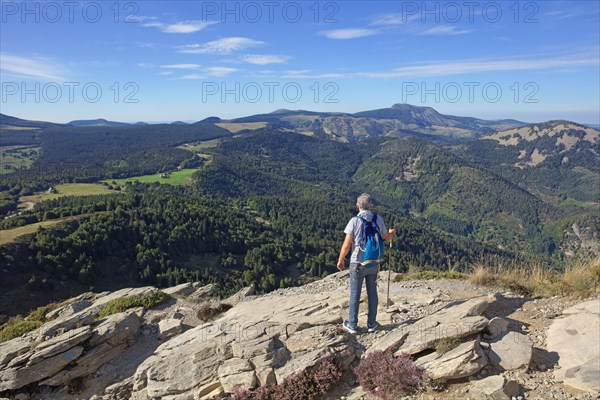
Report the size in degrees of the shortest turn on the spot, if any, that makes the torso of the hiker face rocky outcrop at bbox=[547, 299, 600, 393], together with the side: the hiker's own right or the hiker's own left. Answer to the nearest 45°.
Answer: approximately 90° to the hiker's own right

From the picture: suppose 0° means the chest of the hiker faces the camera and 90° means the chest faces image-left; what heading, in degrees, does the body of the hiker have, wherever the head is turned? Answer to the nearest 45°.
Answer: approximately 180°

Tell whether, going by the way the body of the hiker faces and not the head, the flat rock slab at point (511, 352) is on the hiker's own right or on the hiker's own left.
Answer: on the hiker's own right

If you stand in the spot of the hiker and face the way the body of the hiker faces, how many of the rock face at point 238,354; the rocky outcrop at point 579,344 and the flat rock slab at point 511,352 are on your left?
1

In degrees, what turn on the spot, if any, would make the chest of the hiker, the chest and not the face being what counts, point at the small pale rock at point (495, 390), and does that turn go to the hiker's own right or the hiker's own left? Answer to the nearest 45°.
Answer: approximately 135° to the hiker's own right

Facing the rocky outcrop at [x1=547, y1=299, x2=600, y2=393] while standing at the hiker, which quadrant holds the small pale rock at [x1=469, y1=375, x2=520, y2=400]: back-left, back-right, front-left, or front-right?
front-right

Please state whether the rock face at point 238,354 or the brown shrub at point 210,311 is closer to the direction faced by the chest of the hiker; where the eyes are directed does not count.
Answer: the brown shrub

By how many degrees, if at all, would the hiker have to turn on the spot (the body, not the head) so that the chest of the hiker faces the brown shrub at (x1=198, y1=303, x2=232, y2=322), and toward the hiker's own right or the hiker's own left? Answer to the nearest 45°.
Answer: approximately 45° to the hiker's own left
